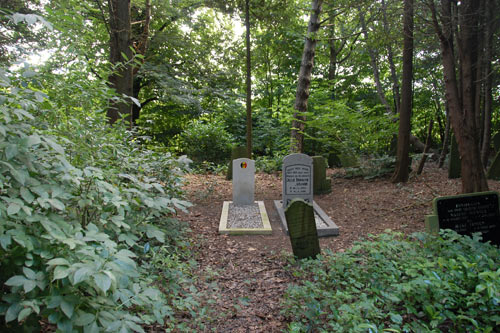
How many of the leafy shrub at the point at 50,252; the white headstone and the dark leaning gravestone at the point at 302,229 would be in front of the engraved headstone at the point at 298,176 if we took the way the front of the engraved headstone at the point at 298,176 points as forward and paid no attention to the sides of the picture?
2

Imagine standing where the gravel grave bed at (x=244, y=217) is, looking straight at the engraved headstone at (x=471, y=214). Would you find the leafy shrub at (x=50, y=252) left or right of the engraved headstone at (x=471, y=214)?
right

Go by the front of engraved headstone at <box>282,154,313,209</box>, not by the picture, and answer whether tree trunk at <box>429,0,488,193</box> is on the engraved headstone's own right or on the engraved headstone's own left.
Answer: on the engraved headstone's own left

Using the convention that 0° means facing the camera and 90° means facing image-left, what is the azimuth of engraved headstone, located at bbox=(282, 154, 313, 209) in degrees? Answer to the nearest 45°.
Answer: approximately 0°

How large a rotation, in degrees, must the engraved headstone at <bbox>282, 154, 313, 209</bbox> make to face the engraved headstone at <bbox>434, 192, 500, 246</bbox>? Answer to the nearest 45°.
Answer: approximately 45° to its left

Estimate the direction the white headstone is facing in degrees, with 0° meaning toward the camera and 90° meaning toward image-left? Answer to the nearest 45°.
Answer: approximately 0°

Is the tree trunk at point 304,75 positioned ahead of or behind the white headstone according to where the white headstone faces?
behind

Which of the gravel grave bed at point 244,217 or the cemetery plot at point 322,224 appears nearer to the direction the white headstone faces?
the gravel grave bed

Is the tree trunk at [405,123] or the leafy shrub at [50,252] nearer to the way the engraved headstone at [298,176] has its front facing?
the leafy shrub

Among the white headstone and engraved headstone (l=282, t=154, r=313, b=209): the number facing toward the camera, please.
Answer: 2

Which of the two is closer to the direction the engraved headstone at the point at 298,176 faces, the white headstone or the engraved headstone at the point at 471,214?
the engraved headstone

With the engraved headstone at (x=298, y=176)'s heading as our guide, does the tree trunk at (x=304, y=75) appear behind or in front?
behind

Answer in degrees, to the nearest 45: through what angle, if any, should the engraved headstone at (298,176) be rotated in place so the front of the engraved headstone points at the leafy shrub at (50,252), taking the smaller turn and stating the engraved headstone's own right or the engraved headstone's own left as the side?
0° — it already faces it
